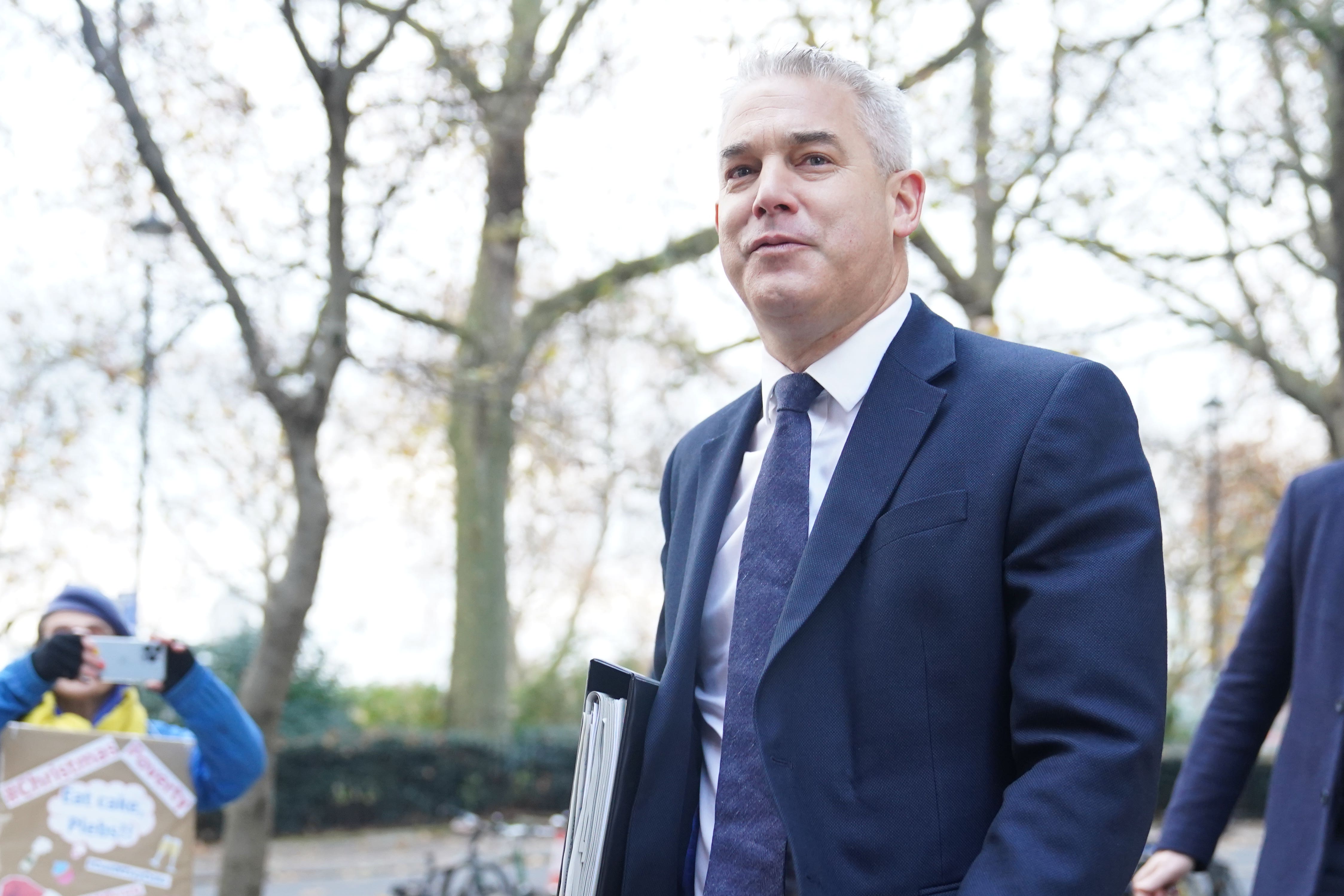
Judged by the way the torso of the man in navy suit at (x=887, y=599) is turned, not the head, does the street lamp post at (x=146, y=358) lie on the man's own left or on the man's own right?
on the man's own right

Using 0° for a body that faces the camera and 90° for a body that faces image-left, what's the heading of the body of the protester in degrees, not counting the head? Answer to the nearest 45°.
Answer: approximately 0°

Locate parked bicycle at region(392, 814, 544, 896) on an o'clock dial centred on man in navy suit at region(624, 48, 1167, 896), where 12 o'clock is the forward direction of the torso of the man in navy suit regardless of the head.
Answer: The parked bicycle is roughly at 4 o'clock from the man in navy suit.

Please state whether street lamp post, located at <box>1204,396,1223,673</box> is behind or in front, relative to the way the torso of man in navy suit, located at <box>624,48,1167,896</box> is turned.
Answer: behind

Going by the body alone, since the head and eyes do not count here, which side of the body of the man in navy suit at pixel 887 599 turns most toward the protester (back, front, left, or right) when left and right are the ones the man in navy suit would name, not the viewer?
right

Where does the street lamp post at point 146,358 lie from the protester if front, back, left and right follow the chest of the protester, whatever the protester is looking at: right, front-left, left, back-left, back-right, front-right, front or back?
back

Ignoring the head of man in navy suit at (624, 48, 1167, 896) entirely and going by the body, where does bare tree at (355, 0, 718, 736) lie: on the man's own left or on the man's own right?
on the man's own right

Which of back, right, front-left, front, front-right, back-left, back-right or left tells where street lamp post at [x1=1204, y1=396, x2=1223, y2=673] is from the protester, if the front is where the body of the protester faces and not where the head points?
back-left
